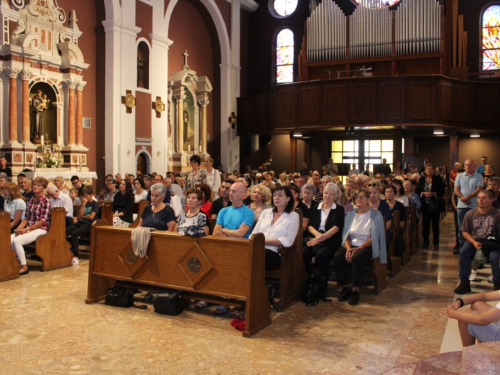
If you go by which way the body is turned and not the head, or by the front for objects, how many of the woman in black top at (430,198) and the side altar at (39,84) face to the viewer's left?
0

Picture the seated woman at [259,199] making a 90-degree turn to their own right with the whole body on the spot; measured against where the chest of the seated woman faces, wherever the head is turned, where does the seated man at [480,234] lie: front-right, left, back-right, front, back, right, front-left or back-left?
back-right

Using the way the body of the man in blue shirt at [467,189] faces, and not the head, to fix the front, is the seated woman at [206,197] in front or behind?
in front

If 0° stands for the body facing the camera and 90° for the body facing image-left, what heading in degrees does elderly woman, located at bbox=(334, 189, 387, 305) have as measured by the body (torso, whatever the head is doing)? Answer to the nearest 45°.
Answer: approximately 45°

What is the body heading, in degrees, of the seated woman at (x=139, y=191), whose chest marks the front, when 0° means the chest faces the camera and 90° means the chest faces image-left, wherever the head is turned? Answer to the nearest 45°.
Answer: approximately 45°

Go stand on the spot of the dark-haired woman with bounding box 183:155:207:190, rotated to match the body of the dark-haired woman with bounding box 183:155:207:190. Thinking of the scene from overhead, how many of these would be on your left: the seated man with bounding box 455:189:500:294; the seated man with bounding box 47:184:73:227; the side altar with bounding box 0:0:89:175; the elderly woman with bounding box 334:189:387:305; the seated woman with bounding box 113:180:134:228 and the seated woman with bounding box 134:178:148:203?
2

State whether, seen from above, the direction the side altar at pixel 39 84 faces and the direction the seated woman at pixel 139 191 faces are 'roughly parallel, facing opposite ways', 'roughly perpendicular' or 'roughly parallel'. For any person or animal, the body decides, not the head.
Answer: roughly perpendicular

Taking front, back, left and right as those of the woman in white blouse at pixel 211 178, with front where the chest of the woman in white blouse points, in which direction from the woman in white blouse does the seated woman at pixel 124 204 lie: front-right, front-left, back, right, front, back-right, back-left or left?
front-right
